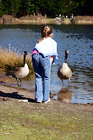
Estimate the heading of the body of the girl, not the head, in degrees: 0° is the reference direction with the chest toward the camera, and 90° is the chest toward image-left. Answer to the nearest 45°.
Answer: approximately 225°
